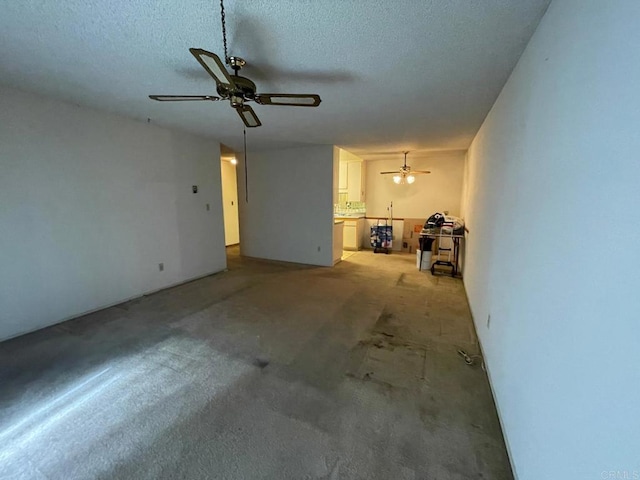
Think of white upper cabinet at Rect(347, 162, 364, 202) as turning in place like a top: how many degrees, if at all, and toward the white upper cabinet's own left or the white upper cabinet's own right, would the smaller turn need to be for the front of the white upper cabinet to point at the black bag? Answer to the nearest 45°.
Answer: approximately 45° to the white upper cabinet's own left
